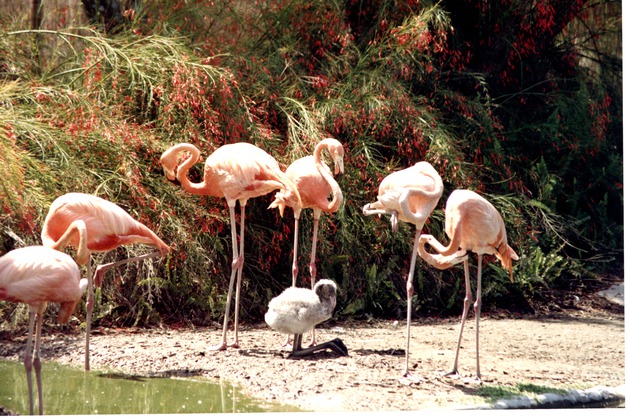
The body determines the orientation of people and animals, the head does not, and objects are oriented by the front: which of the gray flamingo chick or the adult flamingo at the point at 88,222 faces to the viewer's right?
the gray flamingo chick

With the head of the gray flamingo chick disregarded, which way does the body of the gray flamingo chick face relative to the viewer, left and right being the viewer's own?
facing to the right of the viewer

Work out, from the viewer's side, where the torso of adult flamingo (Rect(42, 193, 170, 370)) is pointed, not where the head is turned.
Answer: to the viewer's left

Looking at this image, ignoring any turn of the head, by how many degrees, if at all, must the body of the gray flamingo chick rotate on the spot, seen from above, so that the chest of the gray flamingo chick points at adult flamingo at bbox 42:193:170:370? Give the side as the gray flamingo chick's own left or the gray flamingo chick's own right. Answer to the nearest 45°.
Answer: approximately 180°

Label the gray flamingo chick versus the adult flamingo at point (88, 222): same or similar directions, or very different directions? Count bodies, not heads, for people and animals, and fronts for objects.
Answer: very different directions
